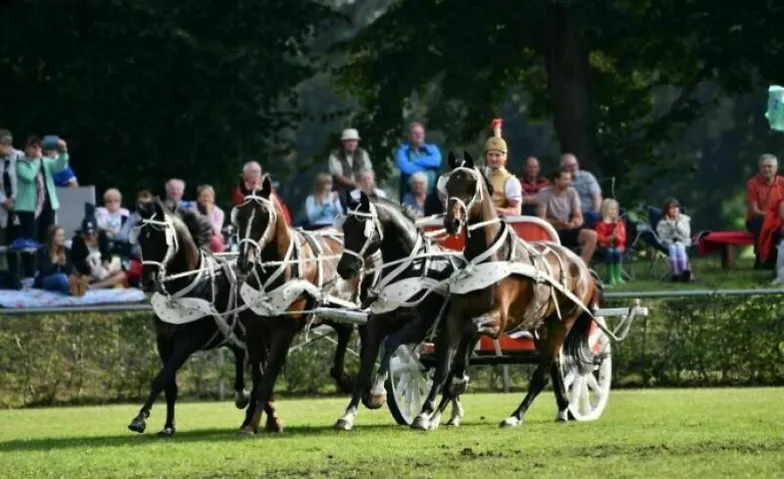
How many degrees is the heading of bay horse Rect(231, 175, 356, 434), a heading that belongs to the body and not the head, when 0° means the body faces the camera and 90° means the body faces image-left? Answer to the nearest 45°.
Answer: approximately 45°

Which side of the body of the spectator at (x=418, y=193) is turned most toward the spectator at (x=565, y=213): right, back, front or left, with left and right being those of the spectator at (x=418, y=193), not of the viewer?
left

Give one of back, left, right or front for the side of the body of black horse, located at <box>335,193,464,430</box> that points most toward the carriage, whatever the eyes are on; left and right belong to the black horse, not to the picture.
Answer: back

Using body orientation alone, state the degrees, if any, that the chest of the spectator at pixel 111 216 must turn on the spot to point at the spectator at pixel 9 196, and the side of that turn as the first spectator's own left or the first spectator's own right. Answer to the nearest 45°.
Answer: approximately 90° to the first spectator's own right

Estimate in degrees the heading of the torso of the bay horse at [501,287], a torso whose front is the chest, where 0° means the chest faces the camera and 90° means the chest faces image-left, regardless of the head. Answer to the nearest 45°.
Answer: approximately 45°

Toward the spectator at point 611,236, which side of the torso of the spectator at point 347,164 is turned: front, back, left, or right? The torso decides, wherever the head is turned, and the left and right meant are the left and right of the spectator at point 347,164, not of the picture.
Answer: left

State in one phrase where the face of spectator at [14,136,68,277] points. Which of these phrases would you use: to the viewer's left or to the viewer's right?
to the viewer's right
